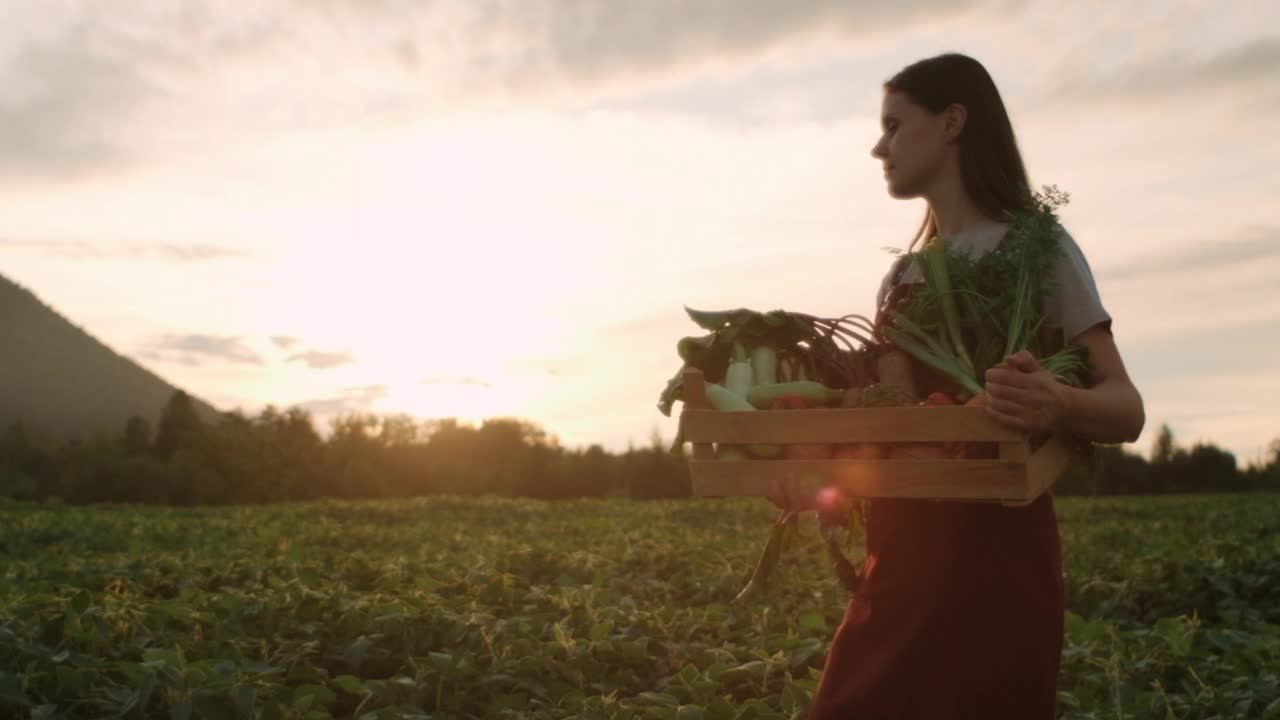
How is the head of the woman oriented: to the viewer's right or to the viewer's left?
to the viewer's left

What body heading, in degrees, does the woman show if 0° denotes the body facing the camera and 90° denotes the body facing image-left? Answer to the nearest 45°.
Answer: approximately 45°
